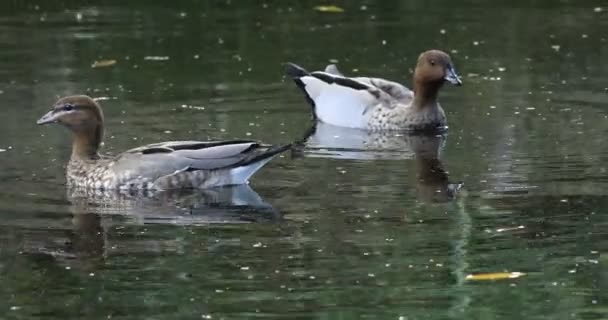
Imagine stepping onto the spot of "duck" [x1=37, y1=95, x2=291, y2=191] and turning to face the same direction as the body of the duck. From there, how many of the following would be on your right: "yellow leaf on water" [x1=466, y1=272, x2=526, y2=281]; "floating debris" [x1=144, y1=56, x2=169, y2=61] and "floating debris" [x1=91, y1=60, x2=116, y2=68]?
2

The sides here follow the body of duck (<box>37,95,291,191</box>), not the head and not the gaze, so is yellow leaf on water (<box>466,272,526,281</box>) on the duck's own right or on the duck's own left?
on the duck's own left

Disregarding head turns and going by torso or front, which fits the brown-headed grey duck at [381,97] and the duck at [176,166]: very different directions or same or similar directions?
very different directions

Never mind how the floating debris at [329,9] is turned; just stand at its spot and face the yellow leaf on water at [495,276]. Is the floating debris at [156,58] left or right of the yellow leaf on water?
right

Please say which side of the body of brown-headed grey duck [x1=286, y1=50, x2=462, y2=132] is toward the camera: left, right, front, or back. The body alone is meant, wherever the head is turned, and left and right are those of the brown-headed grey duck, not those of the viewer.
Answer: right

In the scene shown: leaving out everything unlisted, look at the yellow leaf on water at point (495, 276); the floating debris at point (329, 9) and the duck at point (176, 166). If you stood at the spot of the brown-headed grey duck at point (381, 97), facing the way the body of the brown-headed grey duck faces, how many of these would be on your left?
1

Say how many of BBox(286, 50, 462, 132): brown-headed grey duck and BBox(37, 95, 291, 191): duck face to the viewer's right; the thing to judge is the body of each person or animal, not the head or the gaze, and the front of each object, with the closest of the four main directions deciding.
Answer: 1

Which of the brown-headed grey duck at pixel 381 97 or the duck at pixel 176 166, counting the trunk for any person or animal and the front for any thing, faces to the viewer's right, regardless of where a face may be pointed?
the brown-headed grey duck

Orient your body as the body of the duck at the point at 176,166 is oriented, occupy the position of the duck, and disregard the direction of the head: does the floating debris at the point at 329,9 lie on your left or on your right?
on your right

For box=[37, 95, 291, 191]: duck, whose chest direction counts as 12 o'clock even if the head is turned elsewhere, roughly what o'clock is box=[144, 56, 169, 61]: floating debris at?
The floating debris is roughly at 3 o'clock from the duck.

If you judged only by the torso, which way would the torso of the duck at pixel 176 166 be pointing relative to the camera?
to the viewer's left
